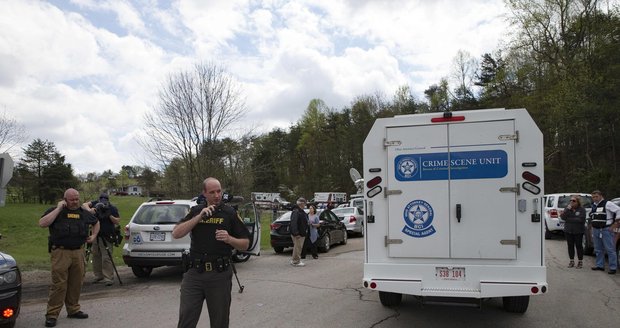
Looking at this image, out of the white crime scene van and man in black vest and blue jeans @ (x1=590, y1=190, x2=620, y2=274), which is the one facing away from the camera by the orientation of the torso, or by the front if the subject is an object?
the white crime scene van

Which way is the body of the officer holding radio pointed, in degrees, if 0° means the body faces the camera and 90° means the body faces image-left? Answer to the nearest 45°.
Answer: approximately 0°

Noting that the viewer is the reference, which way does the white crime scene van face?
facing away from the viewer
